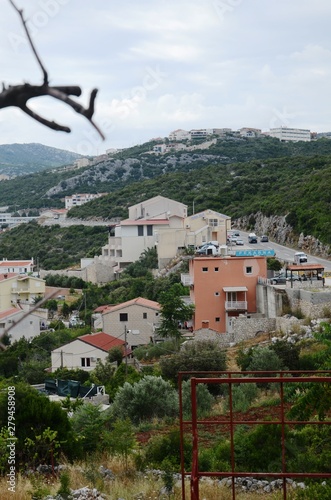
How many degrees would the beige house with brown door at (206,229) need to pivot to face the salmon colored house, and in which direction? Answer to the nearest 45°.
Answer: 0° — it already faces it

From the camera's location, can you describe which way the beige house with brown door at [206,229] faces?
facing the viewer

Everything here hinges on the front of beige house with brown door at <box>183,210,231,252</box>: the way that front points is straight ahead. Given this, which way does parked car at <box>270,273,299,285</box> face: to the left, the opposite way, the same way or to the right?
to the right

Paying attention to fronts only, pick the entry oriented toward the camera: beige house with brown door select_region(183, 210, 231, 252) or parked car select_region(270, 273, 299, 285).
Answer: the beige house with brown door

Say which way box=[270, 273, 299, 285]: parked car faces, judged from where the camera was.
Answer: facing to the left of the viewer

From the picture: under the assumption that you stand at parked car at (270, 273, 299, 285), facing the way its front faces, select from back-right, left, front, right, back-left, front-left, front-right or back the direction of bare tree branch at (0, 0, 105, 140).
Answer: left

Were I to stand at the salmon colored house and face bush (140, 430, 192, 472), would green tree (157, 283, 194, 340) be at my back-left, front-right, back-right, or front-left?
front-right

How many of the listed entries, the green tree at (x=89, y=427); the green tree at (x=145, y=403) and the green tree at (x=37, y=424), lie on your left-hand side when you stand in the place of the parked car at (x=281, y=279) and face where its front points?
3

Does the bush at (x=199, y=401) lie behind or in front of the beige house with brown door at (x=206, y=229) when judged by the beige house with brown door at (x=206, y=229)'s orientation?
in front

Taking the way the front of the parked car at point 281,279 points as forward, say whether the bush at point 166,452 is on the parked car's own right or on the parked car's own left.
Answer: on the parked car's own left

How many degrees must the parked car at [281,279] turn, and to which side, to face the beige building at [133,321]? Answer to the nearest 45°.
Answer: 0° — it already faces it

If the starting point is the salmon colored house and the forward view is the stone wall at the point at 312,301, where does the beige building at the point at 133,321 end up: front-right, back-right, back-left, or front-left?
back-right

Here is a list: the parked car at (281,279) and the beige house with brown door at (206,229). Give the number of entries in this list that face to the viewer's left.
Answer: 1
